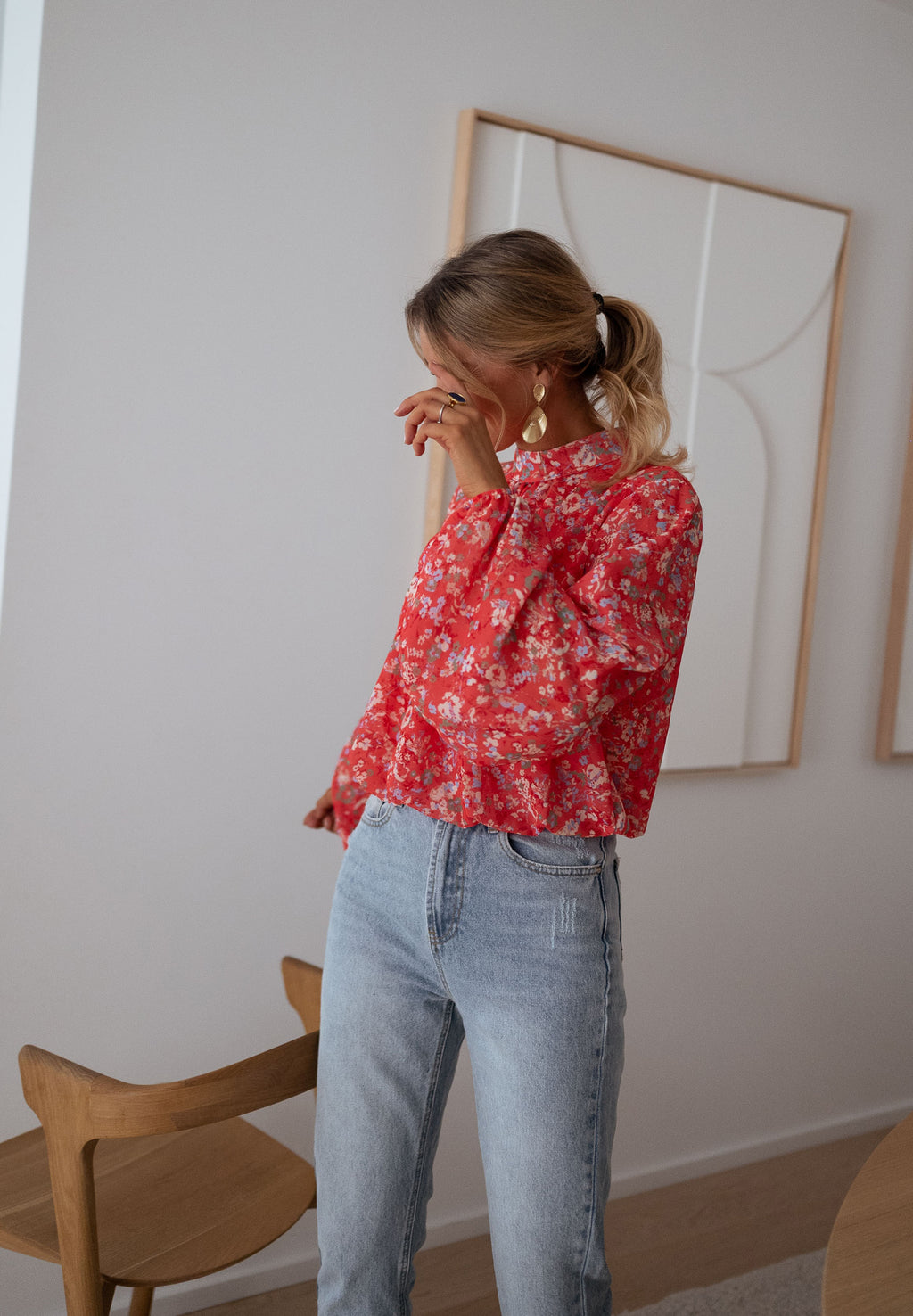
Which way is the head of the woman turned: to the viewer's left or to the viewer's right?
to the viewer's left

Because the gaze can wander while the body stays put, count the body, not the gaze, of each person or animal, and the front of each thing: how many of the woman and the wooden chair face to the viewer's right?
0

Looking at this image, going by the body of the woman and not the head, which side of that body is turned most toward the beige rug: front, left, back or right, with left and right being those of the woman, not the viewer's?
back

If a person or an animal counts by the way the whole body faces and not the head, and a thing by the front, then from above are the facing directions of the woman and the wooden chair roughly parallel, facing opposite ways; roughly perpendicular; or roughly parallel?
roughly perpendicular
